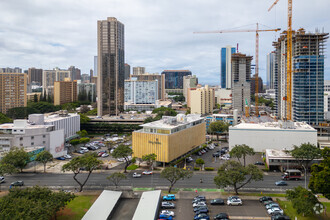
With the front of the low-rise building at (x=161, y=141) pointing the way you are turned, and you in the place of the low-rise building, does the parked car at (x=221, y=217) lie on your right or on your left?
on your left

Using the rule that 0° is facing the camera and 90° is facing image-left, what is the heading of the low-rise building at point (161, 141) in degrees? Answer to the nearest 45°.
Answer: approximately 45°

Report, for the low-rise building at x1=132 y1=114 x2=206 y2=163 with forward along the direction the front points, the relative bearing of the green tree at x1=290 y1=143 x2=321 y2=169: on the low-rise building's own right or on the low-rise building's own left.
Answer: on the low-rise building's own left

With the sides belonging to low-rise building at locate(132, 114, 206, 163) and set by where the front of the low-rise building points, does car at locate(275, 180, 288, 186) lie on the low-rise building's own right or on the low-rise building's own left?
on the low-rise building's own left

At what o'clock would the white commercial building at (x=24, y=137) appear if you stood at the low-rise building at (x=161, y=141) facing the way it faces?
The white commercial building is roughly at 2 o'clock from the low-rise building.
